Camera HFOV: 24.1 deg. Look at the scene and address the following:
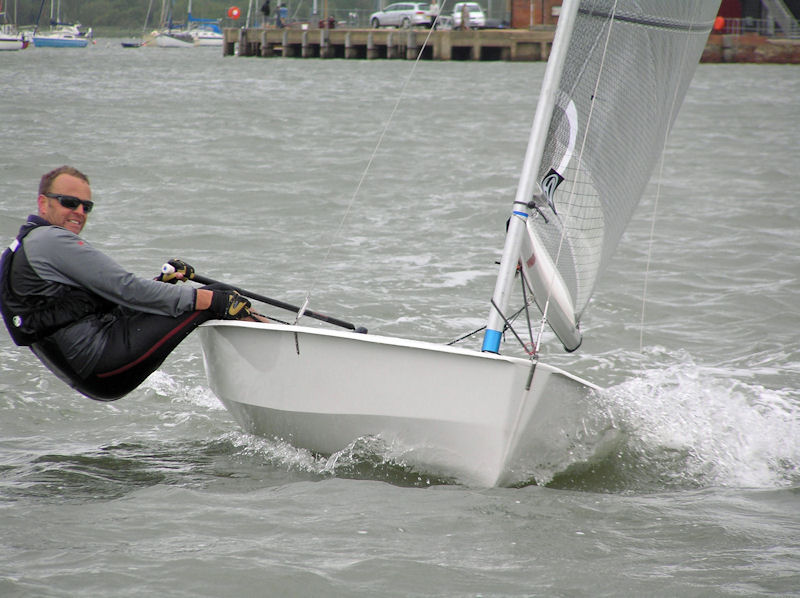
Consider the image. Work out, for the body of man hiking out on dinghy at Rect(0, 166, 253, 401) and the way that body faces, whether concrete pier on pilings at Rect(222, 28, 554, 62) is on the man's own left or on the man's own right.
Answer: on the man's own left
